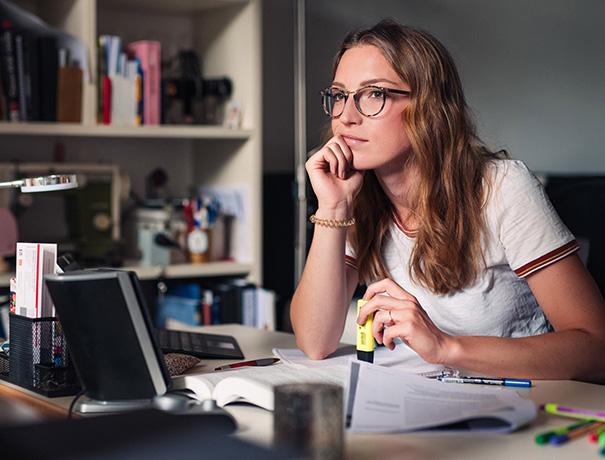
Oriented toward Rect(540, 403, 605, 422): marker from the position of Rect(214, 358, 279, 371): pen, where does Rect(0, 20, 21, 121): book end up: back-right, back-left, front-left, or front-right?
back-left

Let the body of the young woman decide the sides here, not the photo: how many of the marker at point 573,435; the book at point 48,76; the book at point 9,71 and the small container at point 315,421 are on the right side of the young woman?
2

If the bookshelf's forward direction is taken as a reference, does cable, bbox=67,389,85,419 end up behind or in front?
in front

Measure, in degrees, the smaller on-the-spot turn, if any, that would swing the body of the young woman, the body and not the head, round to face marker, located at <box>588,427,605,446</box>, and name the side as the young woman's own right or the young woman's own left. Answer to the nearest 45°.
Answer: approximately 45° to the young woman's own left

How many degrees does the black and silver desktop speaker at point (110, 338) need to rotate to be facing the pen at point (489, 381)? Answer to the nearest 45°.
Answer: approximately 45° to its right

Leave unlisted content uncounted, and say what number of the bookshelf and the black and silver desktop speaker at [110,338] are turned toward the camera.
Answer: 1

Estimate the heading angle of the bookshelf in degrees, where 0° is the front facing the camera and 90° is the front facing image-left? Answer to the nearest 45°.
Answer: approximately 0°

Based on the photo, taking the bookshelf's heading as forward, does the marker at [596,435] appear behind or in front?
in front

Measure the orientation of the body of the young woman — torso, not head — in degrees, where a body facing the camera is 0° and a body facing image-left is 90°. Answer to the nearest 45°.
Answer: approximately 45°

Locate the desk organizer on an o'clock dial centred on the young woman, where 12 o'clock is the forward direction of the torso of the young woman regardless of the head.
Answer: The desk organizer is roughly at 12 o'clock from the young woman.

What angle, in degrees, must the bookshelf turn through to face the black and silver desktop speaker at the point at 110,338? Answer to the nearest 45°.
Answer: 0° — it already faces it
